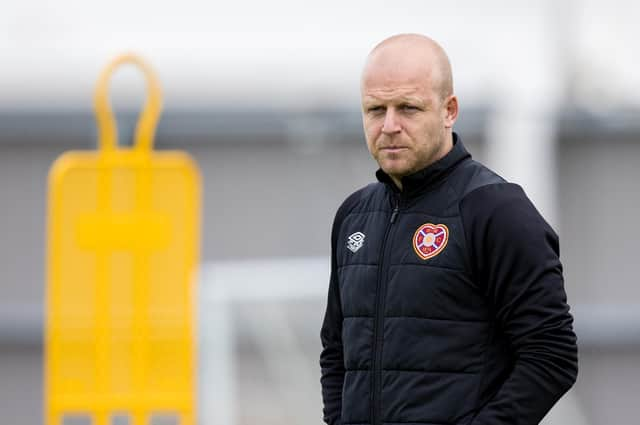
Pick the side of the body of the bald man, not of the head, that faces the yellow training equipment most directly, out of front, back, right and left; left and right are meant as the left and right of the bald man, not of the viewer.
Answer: right

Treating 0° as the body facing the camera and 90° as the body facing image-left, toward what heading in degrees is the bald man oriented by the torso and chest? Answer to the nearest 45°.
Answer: approximately 45°
